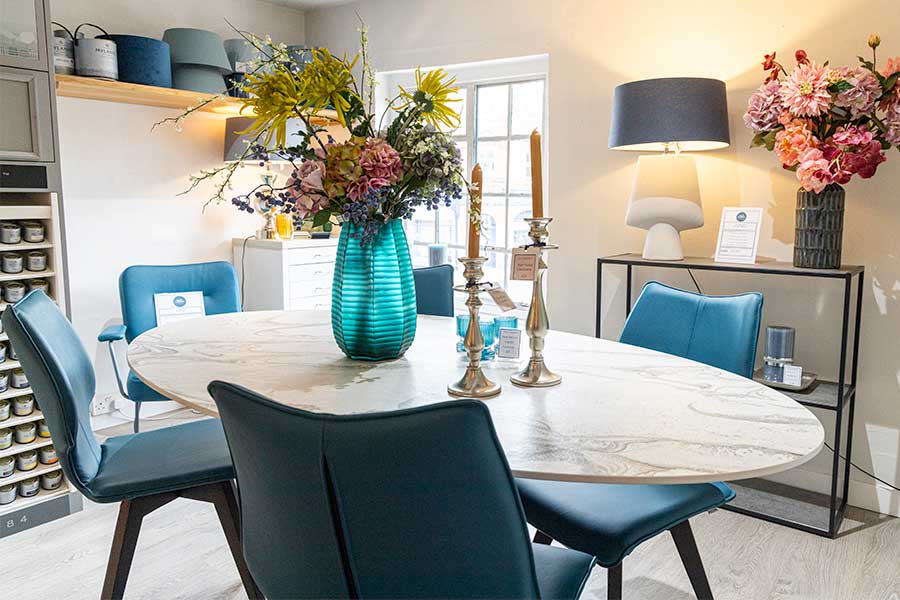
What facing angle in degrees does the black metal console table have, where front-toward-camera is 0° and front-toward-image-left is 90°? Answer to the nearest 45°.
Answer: approximately 45°

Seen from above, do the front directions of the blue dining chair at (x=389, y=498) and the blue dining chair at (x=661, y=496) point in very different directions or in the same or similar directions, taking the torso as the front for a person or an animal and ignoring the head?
very different directions

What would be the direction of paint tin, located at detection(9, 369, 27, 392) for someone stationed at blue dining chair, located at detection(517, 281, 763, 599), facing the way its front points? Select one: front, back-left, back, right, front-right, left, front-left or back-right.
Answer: front-right

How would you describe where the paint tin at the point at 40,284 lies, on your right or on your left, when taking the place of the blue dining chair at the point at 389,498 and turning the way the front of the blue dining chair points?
on your left

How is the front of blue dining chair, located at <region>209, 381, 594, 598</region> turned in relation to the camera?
facing away from the viewer and to the right of the viewer

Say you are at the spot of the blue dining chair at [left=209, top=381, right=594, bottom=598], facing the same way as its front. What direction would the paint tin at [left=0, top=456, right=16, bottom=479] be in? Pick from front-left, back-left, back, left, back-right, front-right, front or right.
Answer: left

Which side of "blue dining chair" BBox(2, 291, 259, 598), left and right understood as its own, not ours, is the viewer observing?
right

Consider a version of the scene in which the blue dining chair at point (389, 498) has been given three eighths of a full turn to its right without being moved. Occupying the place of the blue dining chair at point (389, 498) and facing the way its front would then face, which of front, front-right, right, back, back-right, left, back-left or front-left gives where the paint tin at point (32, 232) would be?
back-right
